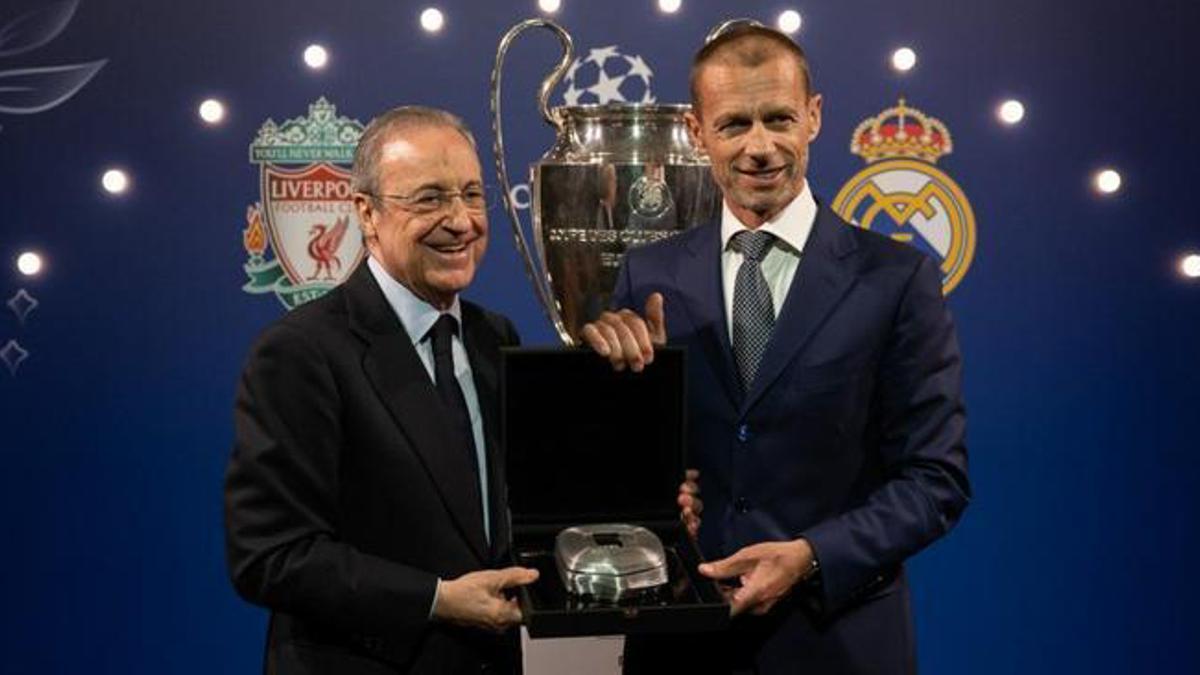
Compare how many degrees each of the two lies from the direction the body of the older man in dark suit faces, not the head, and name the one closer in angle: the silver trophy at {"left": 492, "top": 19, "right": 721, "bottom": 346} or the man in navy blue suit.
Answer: the man in navy blue suit

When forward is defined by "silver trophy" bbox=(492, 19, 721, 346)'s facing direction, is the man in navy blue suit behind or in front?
in front

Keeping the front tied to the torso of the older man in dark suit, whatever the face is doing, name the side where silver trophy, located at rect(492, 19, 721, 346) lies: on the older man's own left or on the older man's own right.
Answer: on the older man's own left

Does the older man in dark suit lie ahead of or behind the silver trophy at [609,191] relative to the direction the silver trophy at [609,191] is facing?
ahead

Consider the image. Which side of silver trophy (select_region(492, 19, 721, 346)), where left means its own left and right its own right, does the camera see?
front

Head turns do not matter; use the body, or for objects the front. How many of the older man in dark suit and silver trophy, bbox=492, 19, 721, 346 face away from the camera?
0

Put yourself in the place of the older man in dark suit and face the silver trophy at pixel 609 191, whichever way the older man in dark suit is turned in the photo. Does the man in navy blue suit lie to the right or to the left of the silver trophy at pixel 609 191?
right

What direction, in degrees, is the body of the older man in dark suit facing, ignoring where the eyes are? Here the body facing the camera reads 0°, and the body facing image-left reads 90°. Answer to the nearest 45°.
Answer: approximately 315°
